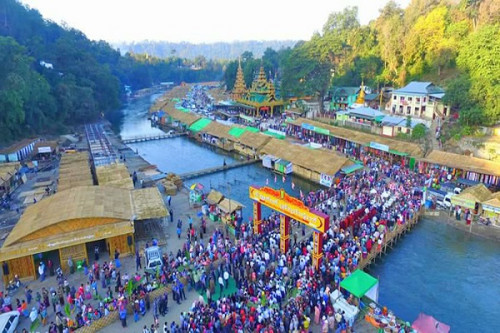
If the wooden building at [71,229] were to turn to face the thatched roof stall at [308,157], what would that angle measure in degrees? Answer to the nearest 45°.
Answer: approximately 90° to its left

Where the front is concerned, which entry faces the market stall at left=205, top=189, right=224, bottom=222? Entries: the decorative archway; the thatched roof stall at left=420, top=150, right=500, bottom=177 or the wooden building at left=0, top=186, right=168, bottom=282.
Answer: the thatched roof stall

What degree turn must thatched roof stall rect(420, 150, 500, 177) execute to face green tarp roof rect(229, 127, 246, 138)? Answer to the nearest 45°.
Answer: approximately 45° to its right

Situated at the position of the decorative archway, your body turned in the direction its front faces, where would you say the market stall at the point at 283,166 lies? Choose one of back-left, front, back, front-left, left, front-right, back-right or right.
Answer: back-right

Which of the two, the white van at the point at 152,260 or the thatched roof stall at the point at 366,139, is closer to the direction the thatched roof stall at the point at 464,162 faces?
the white van

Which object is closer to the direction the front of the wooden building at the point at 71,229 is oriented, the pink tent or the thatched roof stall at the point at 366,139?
the pink tent

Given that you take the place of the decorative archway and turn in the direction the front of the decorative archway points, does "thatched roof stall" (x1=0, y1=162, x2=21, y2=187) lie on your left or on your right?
on your right

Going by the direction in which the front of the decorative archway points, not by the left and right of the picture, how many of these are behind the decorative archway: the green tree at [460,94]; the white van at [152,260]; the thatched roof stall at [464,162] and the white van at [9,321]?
2

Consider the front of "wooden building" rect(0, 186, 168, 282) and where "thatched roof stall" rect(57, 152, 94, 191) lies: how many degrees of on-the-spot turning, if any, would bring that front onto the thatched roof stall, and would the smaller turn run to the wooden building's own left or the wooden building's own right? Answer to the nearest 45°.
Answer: approximately 180°

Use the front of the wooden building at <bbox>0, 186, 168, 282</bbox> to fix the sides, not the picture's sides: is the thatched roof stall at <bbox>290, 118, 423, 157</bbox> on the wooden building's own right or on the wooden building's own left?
on the wooden building's own left

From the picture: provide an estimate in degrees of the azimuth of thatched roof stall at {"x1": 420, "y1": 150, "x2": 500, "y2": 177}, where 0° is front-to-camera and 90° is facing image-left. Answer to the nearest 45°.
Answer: approximately 45°

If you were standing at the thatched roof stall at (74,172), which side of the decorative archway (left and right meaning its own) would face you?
right

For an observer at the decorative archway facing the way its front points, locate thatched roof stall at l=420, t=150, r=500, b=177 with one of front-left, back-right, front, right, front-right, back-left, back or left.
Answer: back
